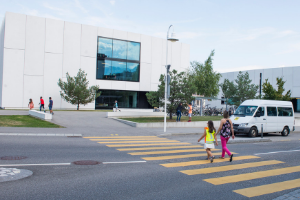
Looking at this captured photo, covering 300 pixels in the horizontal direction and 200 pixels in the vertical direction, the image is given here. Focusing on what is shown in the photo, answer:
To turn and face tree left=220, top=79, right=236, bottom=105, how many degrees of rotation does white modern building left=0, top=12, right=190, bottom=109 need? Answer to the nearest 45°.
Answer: approximately 45° to its left

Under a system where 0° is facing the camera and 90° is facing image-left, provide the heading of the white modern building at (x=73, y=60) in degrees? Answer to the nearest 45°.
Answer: approximately 315°

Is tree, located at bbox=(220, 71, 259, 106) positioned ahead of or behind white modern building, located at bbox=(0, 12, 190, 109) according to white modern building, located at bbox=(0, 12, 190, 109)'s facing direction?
ahead

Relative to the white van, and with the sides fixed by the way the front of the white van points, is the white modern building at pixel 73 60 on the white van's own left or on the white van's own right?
on the white van's own right

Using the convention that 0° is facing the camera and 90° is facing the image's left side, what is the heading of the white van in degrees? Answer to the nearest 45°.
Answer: approximately 45°

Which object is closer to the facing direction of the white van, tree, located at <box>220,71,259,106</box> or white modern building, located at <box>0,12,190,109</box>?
the white modern building

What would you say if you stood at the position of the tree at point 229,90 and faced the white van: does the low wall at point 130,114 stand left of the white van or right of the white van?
right

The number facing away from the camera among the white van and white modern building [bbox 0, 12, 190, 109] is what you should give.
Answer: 0

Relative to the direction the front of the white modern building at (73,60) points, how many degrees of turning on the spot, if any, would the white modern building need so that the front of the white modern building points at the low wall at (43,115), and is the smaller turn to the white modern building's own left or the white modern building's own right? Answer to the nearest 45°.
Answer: approximately 45° to the white modern building's own right
